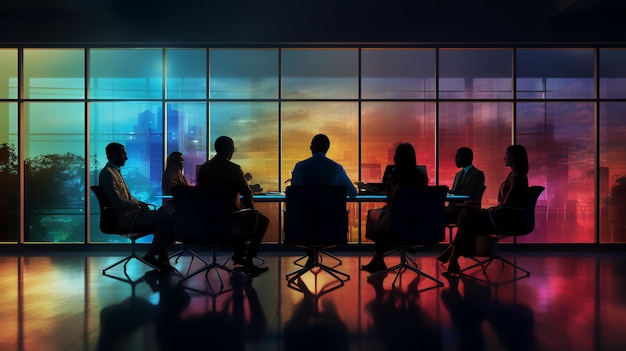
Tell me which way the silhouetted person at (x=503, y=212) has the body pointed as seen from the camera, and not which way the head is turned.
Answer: to the viewer's left

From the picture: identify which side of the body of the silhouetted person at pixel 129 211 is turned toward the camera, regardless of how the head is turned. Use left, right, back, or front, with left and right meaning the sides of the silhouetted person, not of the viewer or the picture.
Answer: right

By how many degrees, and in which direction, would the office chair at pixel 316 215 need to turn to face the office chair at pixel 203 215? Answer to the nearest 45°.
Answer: approximately 90° to its left

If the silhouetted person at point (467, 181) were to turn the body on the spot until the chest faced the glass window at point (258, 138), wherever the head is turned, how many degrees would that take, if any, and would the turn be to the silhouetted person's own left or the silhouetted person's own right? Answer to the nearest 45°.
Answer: approximately 45° to the silhouetted person's own right

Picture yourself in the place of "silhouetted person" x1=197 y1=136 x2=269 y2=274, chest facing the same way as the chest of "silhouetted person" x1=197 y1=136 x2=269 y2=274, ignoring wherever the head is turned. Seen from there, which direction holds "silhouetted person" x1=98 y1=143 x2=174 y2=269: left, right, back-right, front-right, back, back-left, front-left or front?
left

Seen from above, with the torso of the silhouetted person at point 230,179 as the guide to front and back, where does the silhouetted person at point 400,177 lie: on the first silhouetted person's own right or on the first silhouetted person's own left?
on the first silhouetted person's own right

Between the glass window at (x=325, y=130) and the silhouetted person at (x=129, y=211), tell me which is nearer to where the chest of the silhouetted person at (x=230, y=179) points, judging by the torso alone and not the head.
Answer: the glass window

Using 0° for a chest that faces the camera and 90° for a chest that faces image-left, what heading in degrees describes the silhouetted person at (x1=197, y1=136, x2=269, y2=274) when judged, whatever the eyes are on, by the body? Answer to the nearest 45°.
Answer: approximately 225°

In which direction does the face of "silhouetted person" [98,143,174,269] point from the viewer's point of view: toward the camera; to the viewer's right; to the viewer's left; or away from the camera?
to the viewer's right

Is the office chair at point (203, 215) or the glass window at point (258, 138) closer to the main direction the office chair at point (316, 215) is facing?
the glass window

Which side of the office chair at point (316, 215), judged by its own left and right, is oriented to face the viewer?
back

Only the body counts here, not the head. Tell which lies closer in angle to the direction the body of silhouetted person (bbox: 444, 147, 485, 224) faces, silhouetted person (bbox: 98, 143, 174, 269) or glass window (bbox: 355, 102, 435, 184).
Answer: the silhouetted person

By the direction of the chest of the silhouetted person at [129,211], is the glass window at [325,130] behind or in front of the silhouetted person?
in front

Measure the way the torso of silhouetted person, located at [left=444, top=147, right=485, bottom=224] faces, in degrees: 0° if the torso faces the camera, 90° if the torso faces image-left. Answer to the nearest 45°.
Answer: approximately 45°

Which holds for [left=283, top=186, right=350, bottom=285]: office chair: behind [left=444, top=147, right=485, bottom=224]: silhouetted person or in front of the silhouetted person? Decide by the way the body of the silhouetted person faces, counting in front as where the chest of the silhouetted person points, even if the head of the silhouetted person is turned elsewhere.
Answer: in front

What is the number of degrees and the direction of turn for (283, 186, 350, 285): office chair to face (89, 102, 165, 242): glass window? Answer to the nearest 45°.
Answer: approximately 45° to its left

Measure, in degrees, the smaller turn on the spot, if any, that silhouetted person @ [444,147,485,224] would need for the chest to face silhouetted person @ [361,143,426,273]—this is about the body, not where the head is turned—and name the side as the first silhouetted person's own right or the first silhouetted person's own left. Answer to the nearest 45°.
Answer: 0° — they already face them

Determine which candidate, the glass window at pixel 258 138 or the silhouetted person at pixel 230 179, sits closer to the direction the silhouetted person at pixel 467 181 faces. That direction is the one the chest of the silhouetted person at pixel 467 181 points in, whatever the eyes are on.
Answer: the silhouetted person
